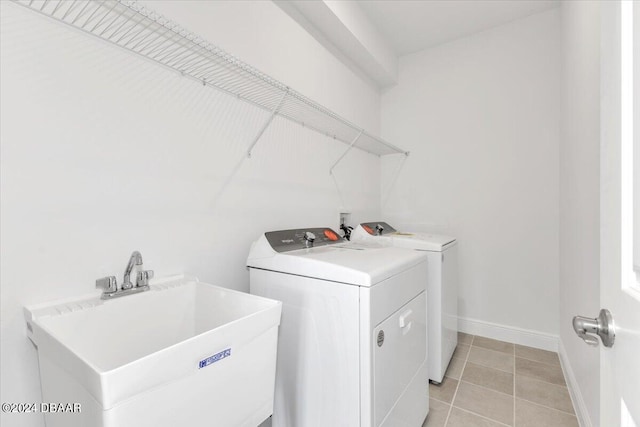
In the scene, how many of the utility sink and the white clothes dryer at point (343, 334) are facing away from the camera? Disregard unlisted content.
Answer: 0

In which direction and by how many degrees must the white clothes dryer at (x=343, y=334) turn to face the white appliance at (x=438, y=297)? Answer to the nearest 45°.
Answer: approximately 90° to its left

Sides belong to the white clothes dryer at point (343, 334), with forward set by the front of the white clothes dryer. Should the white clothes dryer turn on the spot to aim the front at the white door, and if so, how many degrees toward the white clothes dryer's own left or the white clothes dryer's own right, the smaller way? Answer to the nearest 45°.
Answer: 0° — it already faces it

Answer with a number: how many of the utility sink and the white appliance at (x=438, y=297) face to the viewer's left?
0

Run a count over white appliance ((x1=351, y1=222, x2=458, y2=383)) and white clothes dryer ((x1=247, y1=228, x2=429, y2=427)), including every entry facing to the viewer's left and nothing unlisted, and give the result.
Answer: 0

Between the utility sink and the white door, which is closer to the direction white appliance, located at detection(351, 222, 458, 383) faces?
the white door

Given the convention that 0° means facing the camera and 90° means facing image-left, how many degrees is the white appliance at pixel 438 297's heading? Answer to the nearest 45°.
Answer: approximately 270°
